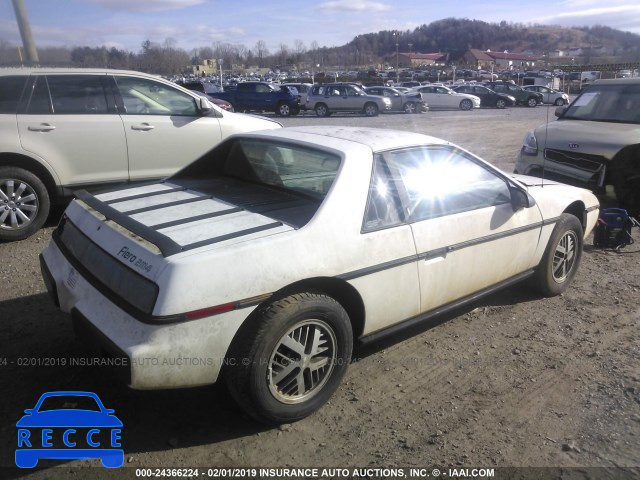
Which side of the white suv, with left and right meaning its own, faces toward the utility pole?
left

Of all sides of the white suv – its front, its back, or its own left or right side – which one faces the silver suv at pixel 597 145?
front

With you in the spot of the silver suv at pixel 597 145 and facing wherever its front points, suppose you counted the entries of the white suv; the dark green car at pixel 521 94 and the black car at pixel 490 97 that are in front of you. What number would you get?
1

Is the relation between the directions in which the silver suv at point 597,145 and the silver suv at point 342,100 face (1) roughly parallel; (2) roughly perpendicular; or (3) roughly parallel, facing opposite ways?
roughly parallel, facing opposite ways

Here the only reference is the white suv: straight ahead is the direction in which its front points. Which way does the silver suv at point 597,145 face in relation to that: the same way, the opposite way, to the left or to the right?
the opposite way

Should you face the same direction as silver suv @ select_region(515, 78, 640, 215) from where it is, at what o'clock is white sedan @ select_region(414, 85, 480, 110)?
The white sedan is roughly at 4 o'clock from the silver suv.

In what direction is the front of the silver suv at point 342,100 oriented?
to the viewer's right

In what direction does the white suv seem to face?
to the viewer's right

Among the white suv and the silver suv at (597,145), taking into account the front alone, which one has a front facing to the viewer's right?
the white suv

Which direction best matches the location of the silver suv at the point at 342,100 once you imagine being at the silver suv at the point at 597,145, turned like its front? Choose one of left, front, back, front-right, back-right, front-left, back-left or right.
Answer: right

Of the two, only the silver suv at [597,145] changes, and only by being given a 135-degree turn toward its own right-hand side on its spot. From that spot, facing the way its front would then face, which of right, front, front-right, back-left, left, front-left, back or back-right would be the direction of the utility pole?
left

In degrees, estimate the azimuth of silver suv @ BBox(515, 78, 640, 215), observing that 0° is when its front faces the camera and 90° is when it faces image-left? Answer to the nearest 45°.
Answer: approximately 45°

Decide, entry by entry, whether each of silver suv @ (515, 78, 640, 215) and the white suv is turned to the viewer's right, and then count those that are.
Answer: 1

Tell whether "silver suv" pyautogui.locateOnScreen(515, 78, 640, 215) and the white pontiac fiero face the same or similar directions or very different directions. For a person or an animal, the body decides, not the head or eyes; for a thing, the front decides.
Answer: very different directions

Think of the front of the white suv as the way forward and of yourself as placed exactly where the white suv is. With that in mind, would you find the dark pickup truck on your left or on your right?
on your left

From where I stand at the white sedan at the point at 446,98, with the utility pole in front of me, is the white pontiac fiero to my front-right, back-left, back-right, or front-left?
front-left

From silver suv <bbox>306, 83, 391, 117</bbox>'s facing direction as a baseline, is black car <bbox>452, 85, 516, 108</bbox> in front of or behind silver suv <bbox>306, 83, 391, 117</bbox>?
in front

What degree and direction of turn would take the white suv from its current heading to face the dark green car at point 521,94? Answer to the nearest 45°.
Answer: approximately 45° to its left
